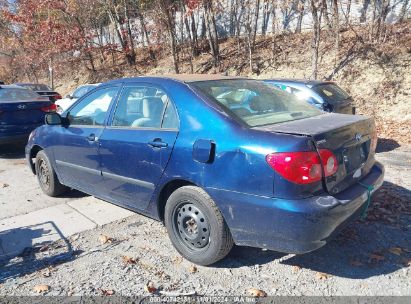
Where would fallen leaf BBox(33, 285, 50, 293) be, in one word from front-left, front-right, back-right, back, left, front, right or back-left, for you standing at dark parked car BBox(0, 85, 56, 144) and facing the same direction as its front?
back-left

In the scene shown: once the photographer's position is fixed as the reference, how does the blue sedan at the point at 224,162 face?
facing away from the viewer and to the left of the viewer

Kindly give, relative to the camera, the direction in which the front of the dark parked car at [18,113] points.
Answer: facing away from the viewer and to the left of the viewer

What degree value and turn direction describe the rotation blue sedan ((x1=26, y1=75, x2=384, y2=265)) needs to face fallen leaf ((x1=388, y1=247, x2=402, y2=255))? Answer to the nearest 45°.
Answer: approximately 135° to its right

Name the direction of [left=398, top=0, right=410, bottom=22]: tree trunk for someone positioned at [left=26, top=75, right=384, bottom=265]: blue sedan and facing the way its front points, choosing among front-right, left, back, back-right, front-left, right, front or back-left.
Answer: right

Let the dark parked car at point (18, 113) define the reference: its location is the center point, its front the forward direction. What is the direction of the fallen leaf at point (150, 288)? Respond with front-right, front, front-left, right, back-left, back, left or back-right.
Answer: back-left

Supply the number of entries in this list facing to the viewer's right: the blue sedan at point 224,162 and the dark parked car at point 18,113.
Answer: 0
